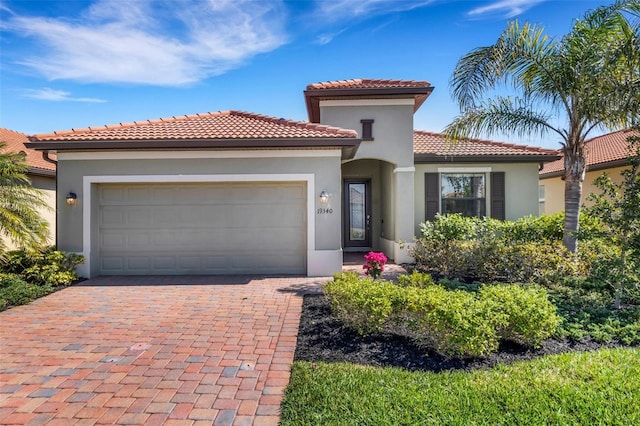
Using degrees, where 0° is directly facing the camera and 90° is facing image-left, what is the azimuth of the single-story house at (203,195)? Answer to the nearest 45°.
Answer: approximately 0°

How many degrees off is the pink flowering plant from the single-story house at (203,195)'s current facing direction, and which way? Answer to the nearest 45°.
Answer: approximately 45° to its left

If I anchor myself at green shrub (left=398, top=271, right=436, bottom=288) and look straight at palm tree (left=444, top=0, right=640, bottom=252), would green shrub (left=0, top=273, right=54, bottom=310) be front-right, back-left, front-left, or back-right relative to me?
back-left

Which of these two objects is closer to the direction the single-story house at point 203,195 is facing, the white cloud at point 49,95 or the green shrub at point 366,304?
the green shrub

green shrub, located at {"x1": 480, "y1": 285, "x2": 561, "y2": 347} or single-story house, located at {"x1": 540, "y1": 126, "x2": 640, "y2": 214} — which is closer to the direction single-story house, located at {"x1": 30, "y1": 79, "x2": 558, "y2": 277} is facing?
the green shrub

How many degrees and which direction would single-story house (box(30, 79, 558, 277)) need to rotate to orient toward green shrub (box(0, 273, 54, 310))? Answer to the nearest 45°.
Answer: approximately 45° to its right

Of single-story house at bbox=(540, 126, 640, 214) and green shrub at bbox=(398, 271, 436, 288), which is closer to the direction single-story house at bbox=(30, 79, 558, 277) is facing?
the green shrub

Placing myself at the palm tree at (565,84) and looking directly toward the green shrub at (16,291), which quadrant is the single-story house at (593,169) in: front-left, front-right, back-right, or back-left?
back-right

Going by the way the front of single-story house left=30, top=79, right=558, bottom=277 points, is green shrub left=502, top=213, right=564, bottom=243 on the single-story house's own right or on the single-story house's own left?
on the single-story house's own left

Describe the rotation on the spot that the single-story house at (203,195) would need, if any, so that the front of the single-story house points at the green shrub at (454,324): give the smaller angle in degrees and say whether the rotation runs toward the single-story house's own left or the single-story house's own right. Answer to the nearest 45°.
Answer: approximately 45° to the single-story house's own left

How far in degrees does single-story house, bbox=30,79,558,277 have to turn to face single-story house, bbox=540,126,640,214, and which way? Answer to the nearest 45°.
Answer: approximately 90° to its left
